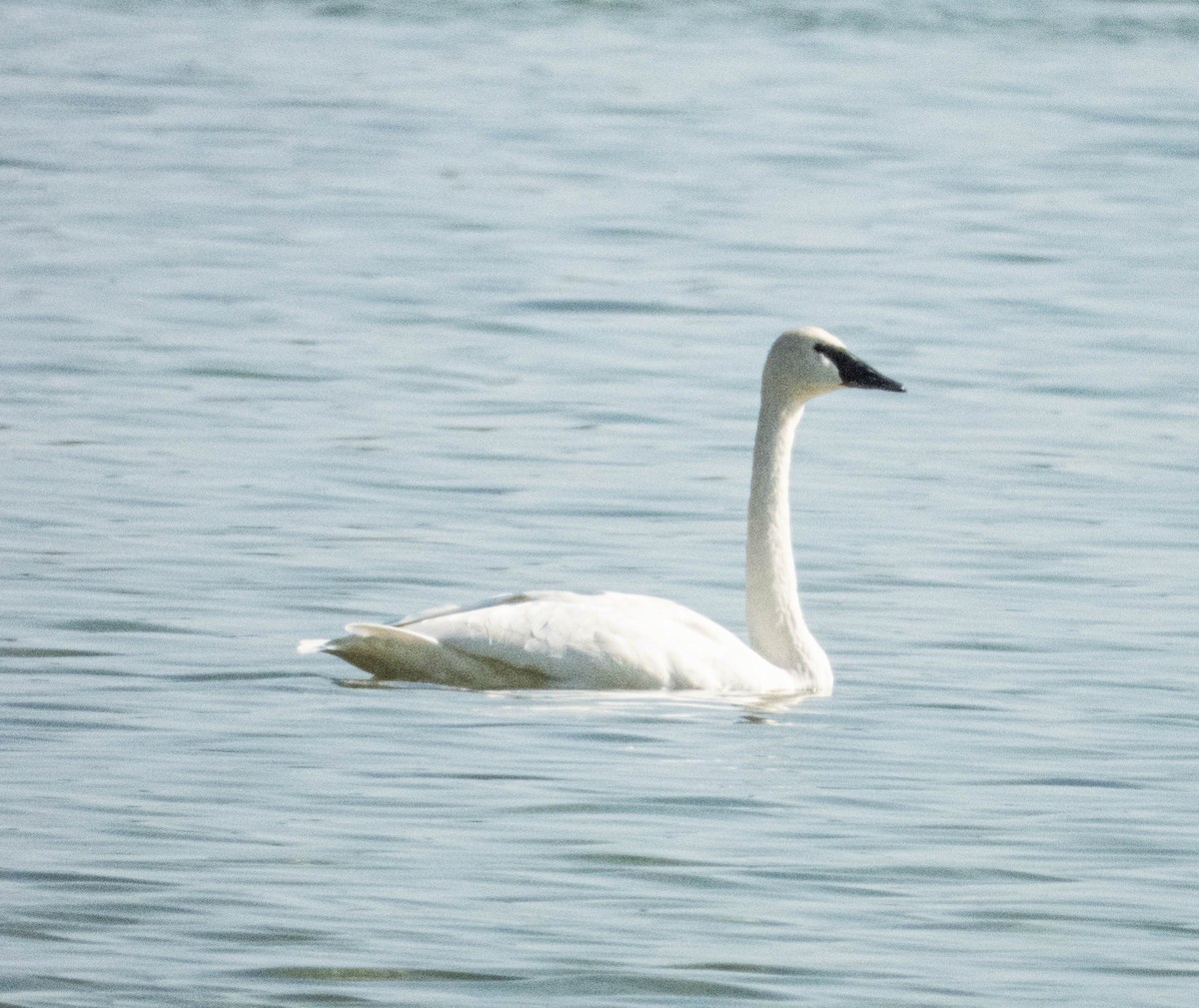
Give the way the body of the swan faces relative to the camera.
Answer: to the viewer's right
